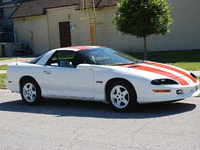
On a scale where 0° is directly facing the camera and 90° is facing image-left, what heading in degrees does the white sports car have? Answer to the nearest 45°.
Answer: approximately 315°

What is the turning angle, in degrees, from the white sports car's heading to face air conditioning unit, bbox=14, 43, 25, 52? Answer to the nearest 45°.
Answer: approximately 135° to its left

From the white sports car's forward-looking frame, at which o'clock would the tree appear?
The tree is roughly at 8 o'clock from the white sports car.
